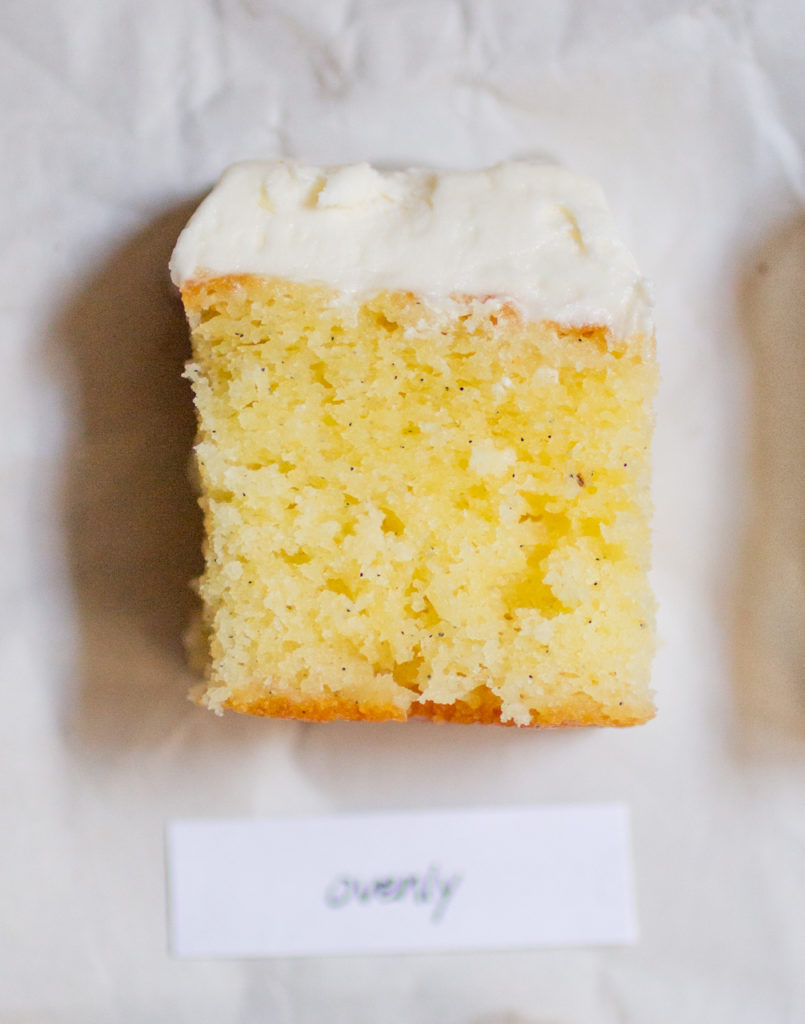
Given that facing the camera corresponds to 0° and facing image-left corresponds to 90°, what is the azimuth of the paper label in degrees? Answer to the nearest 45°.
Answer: approximately 0°
